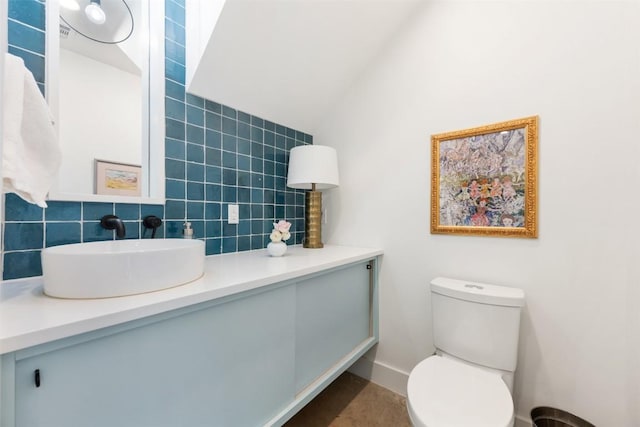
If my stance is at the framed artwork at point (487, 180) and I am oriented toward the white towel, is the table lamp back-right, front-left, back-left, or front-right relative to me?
front-right

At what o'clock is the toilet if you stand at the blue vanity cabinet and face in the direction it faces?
The toilet is roughly at 11 o'clock from the blue vanity cabinet.

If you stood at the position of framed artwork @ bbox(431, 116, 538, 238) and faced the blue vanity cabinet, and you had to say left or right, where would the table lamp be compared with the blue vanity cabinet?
right

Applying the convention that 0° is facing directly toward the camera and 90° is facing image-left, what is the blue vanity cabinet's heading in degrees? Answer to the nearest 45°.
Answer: approximately 315°

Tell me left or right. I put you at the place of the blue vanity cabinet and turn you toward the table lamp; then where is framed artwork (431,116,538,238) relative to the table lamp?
right

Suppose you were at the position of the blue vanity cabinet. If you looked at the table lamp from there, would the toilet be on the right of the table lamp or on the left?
right

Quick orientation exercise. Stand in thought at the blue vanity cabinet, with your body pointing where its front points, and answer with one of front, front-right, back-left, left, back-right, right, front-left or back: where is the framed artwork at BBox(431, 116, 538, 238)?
front-left
